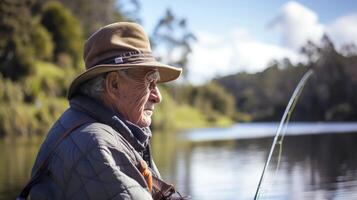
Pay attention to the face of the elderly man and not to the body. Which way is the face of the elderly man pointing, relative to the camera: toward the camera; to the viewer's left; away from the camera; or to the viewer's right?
to the viewer's right

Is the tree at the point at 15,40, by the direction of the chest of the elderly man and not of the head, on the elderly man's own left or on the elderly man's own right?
on the elderly man's own left

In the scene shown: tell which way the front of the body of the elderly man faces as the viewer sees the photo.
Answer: to the viewer's right

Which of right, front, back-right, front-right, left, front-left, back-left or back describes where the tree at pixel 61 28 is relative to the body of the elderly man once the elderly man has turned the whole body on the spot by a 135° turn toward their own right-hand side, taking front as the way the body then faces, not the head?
back-right
